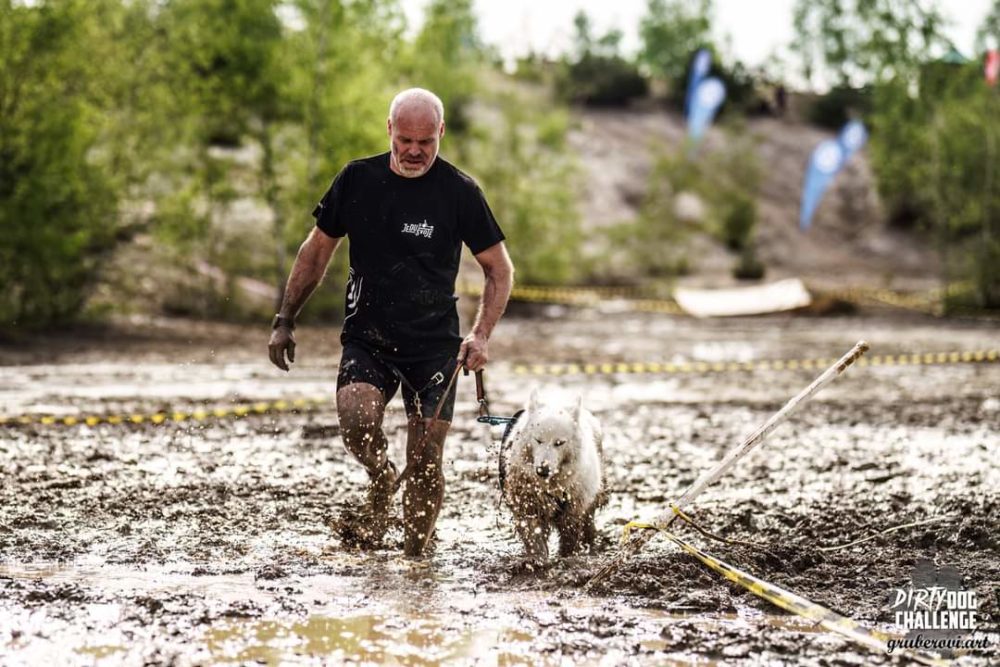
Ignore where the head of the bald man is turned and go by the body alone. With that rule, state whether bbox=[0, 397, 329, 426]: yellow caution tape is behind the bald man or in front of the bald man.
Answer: behind

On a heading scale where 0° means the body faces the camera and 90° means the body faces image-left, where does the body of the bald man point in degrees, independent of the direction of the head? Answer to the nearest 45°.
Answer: approximately 0°

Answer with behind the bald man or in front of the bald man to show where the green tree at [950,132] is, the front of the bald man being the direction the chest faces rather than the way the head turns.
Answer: behind

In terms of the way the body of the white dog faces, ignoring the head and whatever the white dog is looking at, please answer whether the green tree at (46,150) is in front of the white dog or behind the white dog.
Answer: behind

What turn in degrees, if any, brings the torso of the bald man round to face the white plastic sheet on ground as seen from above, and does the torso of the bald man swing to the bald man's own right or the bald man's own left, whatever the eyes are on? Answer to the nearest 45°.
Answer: approximately 180°

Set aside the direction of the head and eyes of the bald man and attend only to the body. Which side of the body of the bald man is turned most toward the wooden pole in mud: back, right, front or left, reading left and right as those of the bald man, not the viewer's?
left

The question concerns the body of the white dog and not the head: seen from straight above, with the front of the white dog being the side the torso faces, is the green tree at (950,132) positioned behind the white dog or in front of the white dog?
behind

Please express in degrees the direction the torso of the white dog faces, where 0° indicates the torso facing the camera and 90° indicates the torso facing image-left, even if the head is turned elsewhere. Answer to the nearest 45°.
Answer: approximately 0°

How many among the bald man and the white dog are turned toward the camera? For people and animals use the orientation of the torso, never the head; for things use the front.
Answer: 2

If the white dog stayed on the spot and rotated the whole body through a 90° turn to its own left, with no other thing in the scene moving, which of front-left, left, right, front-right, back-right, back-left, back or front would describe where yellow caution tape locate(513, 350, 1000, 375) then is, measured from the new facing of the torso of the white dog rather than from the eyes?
left
